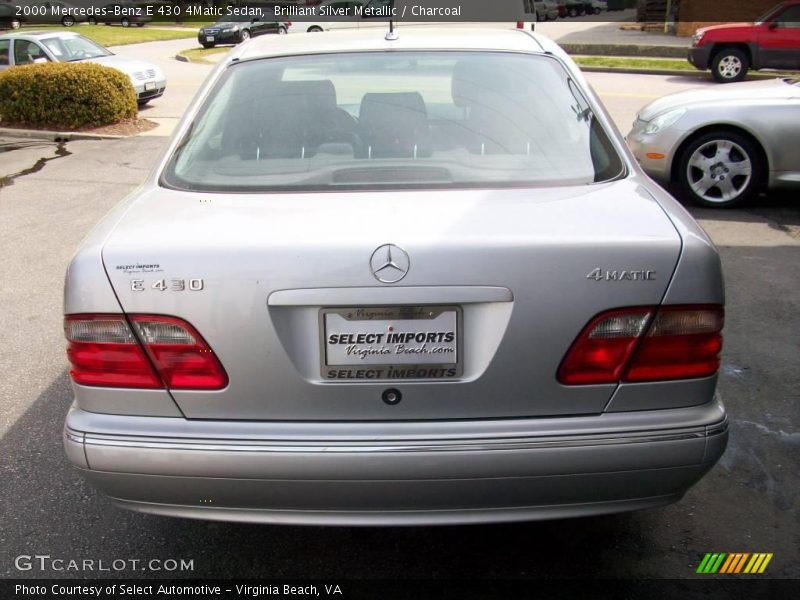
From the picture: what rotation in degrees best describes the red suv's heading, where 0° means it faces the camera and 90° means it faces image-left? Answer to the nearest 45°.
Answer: approximately 90°

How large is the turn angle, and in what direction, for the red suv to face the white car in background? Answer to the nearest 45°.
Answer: approximately 45° to its left

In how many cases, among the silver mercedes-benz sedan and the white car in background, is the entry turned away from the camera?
1

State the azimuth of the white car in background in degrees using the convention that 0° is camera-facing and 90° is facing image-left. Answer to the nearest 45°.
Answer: approximately 315°

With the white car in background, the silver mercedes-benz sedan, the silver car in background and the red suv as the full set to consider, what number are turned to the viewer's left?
2

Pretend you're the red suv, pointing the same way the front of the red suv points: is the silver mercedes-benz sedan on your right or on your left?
on your left

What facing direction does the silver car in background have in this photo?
to the viewer's left

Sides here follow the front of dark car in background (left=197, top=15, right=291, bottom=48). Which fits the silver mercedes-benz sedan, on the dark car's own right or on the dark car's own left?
on the dark car's own left

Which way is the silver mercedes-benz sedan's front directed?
away from the camera

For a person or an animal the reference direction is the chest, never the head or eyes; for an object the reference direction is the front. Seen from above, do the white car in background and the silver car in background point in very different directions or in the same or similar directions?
very different directions
